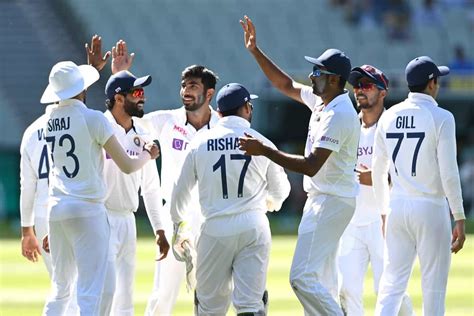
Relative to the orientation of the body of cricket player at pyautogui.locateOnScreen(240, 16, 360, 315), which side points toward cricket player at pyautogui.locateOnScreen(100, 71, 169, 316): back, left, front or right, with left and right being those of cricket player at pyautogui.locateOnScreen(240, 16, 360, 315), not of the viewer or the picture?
front

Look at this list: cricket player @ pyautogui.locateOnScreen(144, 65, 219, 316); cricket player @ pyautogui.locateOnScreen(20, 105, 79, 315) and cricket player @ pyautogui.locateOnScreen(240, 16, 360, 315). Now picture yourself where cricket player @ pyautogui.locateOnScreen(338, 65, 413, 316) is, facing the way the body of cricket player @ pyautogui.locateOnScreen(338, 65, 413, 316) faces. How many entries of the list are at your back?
0

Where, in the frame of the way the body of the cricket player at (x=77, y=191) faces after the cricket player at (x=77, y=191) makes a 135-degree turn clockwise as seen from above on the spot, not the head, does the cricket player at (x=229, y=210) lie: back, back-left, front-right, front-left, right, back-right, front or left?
left

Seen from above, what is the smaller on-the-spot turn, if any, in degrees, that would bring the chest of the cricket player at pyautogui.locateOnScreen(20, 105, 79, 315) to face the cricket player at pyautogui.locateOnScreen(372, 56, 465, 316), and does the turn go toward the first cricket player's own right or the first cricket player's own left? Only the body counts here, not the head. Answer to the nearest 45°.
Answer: approximately 135° to the first cricket player's own right

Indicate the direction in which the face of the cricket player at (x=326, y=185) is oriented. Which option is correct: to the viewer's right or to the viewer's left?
to the viewer's left

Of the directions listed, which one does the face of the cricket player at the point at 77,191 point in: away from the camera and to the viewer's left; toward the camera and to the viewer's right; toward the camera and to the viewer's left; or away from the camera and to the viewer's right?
away from the camera and to the viewer's right

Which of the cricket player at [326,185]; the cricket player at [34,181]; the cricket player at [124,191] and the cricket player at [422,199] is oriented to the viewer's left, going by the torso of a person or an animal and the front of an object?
the cricket player at [326,185]

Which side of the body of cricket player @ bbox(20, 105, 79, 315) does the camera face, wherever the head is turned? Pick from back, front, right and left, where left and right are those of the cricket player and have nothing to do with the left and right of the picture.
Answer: back

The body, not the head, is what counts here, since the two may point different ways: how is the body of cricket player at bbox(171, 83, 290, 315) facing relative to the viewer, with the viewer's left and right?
facing away from the viewer
